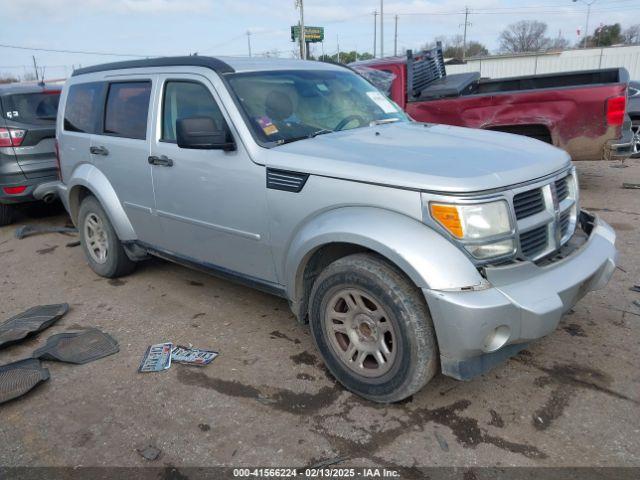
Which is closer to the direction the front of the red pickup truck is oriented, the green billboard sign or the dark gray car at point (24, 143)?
the dark gray car

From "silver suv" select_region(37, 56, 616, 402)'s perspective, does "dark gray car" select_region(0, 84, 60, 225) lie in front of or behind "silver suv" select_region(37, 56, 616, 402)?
behind

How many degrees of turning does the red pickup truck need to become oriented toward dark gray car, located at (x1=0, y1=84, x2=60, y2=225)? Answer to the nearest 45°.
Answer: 0° — it already faces it

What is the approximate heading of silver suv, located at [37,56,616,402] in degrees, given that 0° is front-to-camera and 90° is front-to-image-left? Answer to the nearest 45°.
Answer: approximately 315°

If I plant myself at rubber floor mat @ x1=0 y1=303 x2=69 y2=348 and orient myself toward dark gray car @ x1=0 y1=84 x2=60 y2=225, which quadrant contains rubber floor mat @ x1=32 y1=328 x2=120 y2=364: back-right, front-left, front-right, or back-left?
back-right

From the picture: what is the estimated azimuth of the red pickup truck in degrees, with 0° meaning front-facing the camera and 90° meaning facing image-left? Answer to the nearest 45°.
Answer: approximately 90°

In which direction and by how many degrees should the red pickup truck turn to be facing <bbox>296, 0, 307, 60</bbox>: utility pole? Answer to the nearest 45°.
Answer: approximately 45° to its right

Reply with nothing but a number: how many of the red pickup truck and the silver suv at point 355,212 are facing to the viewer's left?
1

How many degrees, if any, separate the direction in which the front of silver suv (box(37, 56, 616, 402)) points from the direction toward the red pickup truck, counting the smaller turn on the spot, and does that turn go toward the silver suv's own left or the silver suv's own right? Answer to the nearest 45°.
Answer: approximately 90° to the silver suv's own left

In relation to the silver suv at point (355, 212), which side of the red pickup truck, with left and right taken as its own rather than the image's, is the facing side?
left
